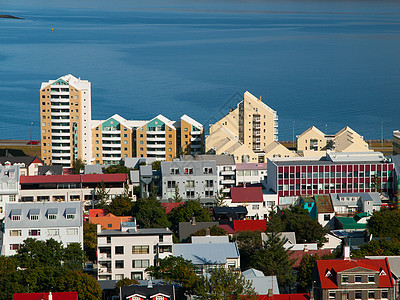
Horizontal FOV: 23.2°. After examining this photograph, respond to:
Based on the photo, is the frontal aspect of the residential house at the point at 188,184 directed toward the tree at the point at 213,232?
yes

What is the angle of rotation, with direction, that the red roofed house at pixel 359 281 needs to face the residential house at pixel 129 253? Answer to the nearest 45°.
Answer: approximately 135° to its right

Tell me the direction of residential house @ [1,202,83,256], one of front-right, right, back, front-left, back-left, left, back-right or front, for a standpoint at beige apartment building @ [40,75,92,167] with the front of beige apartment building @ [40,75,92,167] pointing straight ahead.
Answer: front

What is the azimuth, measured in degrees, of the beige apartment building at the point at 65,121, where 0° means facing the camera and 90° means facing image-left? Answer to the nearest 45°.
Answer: approximately 0°

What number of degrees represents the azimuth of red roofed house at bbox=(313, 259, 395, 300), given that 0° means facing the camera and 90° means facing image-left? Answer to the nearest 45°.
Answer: approximately 0°

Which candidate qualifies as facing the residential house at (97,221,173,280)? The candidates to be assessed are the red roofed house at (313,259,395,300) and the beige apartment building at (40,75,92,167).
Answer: the beige apartment building

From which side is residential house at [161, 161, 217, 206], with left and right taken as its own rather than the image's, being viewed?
front

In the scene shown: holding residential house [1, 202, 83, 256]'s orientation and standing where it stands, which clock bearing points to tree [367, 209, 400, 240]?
The tree is roughly at 9 o'clock from the residential house.

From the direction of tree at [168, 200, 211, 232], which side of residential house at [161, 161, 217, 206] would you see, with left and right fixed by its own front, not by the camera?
front
